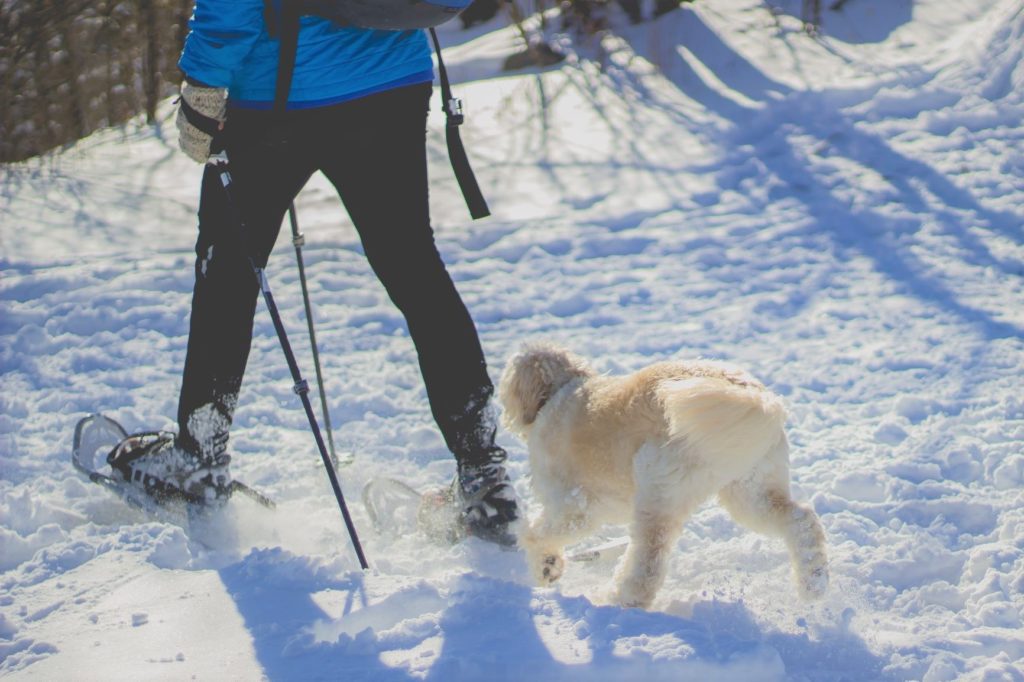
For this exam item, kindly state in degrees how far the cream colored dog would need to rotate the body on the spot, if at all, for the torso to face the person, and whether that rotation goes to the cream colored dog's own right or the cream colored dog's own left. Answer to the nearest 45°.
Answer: approximately 45° to the cream colored dog's own left

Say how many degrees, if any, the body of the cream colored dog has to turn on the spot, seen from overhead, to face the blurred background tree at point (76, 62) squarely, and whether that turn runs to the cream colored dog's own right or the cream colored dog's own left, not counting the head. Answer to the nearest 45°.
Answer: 0° — it already faces it

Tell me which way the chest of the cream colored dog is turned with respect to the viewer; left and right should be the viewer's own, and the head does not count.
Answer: facing away from the viewer and to the left of the viewer

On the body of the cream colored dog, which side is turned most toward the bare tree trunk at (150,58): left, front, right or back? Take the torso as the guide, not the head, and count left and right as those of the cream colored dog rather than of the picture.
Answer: front
